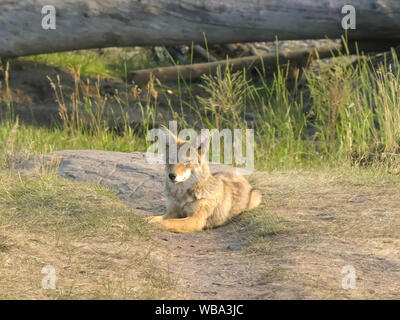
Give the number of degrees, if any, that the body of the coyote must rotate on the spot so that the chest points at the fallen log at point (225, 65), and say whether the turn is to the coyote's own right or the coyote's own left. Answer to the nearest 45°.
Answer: approximately 135° to the coyote's own right

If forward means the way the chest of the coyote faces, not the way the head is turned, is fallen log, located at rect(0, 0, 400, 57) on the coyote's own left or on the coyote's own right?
on the coyote's own right

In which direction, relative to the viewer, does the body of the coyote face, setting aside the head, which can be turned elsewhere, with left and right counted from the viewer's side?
facing the viewer and to the left of the viewer
